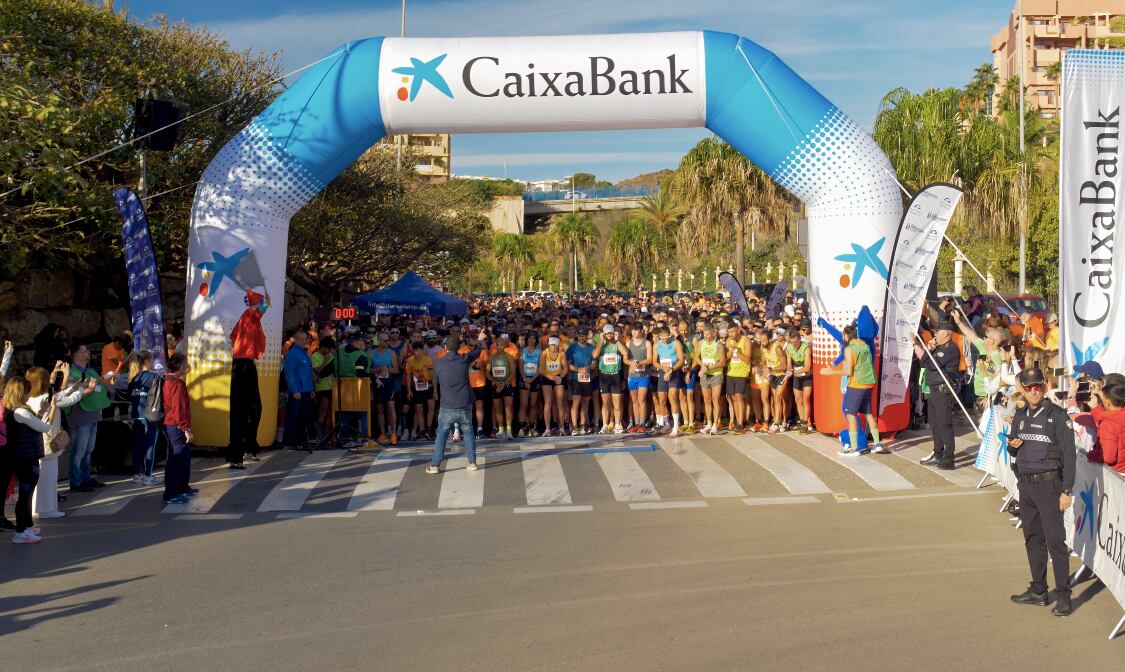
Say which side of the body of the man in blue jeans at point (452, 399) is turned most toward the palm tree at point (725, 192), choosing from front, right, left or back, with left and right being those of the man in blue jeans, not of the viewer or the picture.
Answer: front

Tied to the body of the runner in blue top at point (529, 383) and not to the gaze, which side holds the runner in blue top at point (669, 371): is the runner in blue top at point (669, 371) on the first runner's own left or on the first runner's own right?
on the first runner's own left

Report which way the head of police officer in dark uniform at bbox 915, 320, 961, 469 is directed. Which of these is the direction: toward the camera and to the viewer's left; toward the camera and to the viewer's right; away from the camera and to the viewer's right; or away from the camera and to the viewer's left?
toward the camera and to the viewer's left

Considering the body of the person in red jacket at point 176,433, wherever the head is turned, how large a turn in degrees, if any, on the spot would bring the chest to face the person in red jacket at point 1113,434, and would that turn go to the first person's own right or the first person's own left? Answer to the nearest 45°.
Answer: approximately 45° to the first person's own right

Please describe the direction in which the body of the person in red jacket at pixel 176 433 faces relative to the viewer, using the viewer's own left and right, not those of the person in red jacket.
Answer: facing to the right of the viewer

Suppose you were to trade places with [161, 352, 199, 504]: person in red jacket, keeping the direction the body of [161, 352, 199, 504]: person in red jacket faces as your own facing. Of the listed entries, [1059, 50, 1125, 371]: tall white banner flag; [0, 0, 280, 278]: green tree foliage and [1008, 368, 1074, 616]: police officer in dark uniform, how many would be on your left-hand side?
1

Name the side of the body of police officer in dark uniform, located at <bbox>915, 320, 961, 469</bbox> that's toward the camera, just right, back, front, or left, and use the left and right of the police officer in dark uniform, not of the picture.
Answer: left

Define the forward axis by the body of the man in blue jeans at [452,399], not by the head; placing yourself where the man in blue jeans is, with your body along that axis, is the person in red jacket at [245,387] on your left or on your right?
on your left
